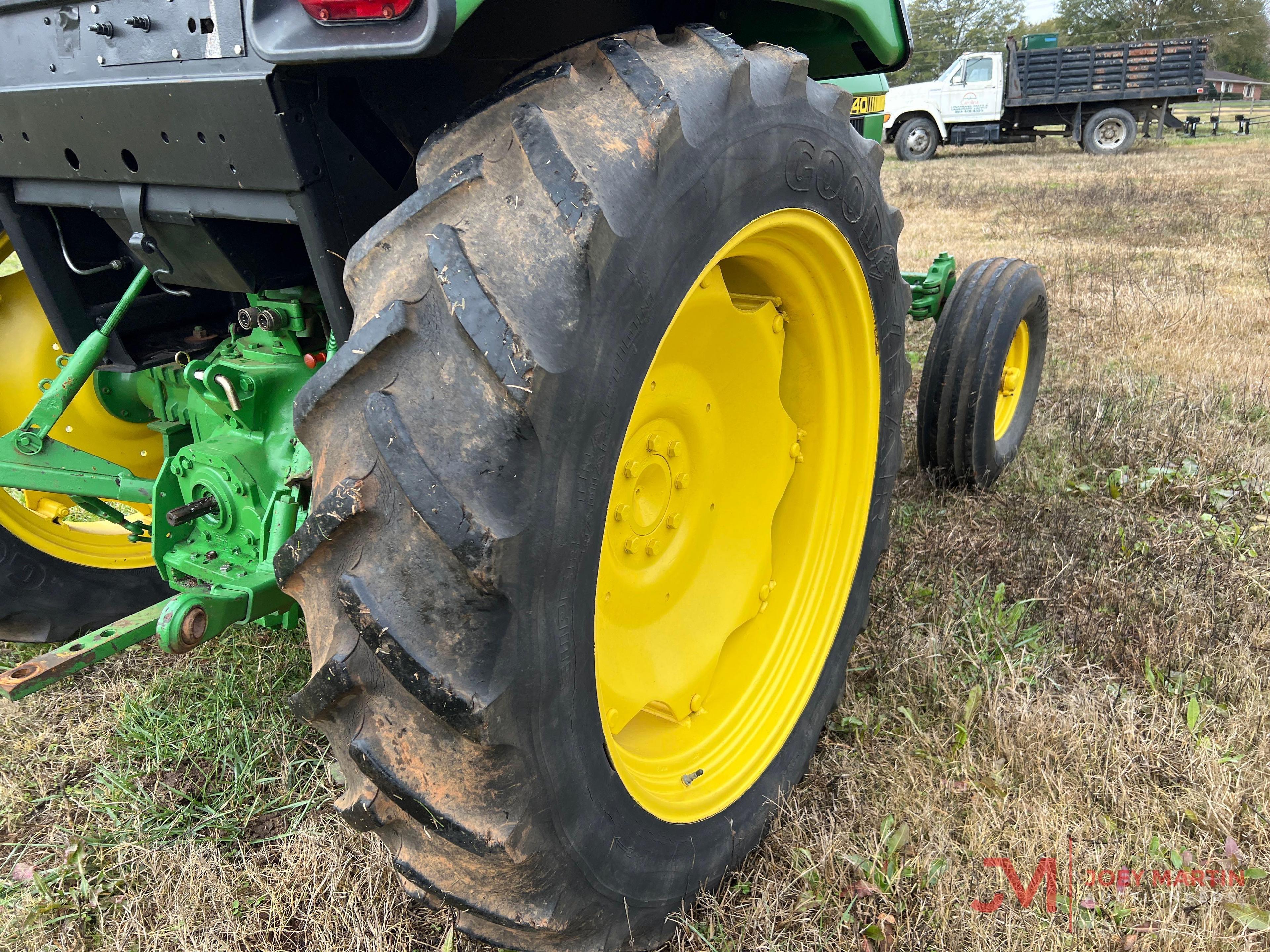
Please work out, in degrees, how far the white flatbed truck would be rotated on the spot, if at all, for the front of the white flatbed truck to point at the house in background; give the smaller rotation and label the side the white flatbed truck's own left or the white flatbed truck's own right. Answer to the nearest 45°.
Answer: approximately 90° to the white flatbed truck's own right

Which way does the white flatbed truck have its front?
to the viewer's left

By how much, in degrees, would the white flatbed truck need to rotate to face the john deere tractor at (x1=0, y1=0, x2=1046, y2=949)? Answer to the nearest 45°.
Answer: approximately 90° to its left

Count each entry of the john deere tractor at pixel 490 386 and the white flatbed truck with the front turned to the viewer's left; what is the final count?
1

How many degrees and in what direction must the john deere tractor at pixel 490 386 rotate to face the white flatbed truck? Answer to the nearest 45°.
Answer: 0° — it already faces it

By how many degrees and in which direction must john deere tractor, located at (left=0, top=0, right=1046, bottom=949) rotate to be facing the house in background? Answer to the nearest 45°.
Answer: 0° — it already faces it

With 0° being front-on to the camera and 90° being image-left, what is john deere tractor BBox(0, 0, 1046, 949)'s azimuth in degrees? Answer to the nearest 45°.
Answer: approximately 225°
